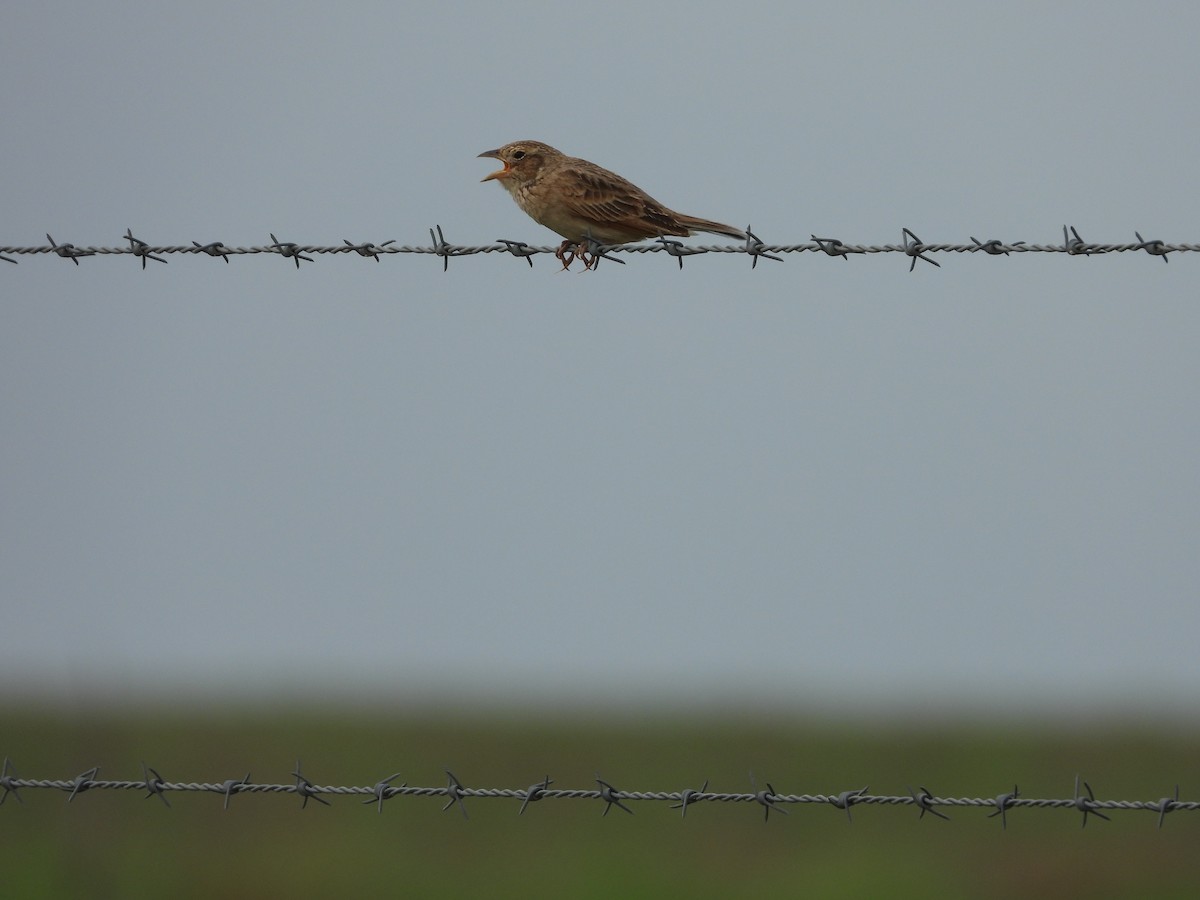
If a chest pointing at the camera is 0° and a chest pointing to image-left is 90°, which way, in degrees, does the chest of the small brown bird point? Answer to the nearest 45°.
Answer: approximately 90°
